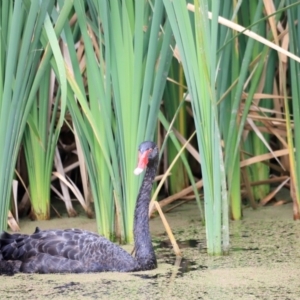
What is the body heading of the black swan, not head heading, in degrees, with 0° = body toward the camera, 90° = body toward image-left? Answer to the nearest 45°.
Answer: approximately 270°
